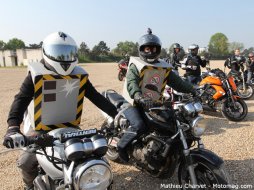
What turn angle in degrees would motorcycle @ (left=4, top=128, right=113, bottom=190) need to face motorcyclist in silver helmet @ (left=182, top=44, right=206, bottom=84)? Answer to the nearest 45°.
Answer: approximately 90° to its left

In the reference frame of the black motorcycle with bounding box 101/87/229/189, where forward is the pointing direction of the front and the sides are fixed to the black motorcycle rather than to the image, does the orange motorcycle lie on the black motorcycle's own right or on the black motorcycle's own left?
on the black motorcycle's own left

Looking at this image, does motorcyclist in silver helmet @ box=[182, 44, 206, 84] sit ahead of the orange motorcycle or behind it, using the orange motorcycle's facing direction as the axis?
behind

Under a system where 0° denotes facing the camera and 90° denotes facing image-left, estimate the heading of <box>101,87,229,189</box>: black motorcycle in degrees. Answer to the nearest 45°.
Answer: approximately 315°

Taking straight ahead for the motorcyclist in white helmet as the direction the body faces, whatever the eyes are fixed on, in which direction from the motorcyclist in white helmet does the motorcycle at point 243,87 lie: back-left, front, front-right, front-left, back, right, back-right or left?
left

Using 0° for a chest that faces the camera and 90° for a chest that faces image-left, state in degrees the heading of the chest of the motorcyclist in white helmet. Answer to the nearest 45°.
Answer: approximately 315°

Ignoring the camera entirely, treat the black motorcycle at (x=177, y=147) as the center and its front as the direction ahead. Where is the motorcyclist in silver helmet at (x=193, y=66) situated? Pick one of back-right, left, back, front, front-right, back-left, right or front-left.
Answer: back-left

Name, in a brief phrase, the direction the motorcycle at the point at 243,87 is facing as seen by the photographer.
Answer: facing the viewer and to the right of the viewer
